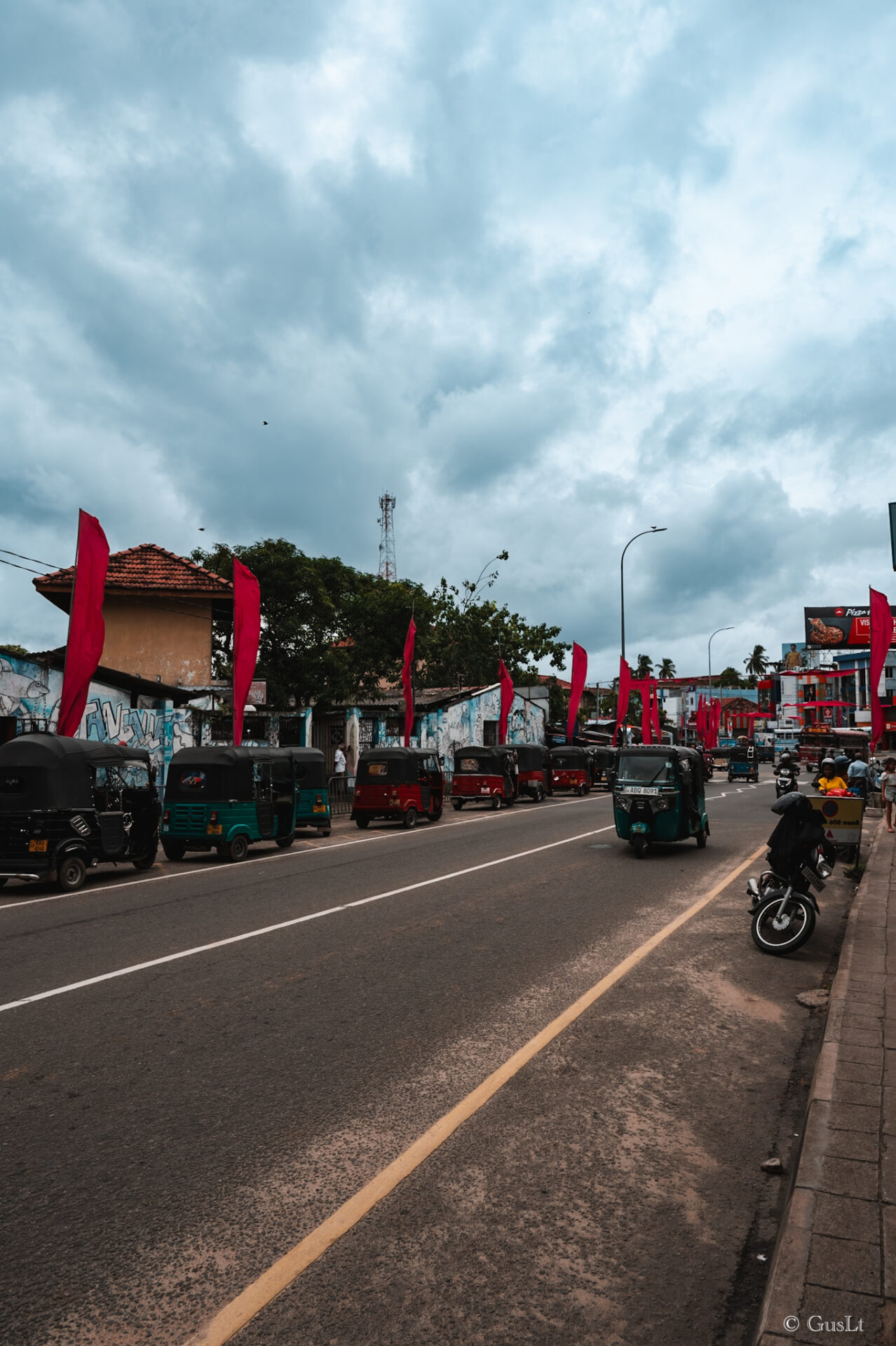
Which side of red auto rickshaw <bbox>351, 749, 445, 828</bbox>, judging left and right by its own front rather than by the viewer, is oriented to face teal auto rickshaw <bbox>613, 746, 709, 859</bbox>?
right

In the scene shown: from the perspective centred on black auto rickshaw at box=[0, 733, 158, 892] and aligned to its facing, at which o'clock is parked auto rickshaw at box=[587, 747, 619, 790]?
The parked auto rickshaw is roughly at 12 o'clock from the black auto rickshaw.

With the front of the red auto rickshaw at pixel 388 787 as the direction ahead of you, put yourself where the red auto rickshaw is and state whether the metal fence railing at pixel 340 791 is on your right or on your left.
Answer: on your left

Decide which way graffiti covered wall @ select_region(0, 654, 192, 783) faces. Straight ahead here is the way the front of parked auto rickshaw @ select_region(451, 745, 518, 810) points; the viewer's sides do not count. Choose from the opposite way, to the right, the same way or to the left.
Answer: to the right

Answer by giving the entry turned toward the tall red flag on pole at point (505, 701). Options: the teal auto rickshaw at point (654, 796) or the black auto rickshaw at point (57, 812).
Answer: the black auto rickshaw

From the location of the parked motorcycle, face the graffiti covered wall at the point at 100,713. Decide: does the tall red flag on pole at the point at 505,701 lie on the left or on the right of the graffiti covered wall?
right

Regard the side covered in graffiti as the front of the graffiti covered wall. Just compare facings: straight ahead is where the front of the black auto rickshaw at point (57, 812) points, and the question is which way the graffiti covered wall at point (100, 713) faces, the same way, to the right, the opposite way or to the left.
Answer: to the right

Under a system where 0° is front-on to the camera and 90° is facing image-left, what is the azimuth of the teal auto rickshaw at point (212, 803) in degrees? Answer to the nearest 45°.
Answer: approximately 225°

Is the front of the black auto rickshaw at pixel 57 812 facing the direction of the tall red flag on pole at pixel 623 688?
yes

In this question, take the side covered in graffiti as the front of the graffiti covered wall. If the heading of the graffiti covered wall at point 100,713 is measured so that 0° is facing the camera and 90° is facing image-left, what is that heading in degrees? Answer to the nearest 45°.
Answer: approximately 315°

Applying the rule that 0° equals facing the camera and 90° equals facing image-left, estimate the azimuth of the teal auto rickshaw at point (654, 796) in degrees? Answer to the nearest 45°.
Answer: approximately 45°

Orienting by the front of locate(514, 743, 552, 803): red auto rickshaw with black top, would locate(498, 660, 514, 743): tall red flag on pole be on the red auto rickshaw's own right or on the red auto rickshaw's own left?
on the red auto rickshaw's own left

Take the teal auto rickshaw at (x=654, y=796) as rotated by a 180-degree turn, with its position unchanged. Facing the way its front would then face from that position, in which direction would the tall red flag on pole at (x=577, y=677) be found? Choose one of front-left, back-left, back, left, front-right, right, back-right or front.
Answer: front-left

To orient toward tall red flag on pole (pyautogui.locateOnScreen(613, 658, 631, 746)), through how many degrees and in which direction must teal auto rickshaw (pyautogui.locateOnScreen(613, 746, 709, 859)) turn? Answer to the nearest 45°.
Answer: approximately 135° to its right

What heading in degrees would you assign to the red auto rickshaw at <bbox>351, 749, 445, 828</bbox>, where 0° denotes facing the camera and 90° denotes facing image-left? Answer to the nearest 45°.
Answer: approximately 225°
